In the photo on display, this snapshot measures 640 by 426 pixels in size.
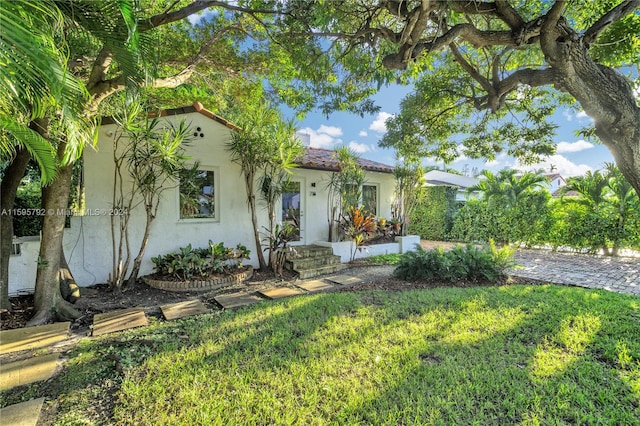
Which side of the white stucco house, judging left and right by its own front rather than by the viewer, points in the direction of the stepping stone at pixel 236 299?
front

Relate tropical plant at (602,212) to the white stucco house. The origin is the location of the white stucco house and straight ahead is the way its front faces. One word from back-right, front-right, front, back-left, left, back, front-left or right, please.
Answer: front-left

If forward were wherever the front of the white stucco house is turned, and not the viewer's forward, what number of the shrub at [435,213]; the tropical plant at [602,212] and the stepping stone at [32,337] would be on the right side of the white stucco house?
1

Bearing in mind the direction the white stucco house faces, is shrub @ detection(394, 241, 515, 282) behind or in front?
in front

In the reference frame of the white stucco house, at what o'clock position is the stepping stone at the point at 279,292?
The stepping stone is roughly at 12 o'clock from the white stucco house.

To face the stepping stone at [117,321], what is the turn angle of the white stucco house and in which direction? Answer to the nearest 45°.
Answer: approximately 45° to its right

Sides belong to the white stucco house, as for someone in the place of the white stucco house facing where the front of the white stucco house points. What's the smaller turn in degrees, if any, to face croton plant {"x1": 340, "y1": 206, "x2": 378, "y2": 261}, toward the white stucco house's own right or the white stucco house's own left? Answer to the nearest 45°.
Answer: approximately 45° to the white stucco house's own left

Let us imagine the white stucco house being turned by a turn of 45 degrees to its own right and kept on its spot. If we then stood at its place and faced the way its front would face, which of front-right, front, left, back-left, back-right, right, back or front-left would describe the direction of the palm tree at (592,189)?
left

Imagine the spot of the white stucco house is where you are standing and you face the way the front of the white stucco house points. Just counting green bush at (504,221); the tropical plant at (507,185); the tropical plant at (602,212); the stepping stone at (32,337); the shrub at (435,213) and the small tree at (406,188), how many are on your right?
1

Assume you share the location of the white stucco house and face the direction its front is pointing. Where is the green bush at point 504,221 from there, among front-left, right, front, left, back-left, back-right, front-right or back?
front-left

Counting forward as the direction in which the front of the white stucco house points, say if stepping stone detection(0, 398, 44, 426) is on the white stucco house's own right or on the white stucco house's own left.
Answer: on the white stucco house's own right

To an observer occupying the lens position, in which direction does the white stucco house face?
facing the viewer and to the right of the viewer

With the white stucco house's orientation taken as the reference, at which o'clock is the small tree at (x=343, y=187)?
The small tree is roughly at 10 o'clock from the white stucco house.
